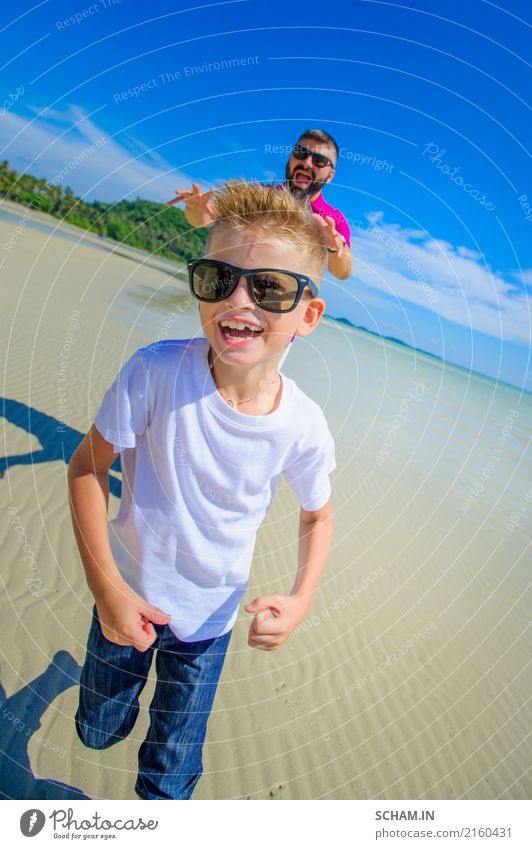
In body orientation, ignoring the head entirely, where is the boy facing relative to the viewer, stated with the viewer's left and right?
facing the viewer

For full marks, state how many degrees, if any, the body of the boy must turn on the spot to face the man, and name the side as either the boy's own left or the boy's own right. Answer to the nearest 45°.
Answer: approximately 180°
